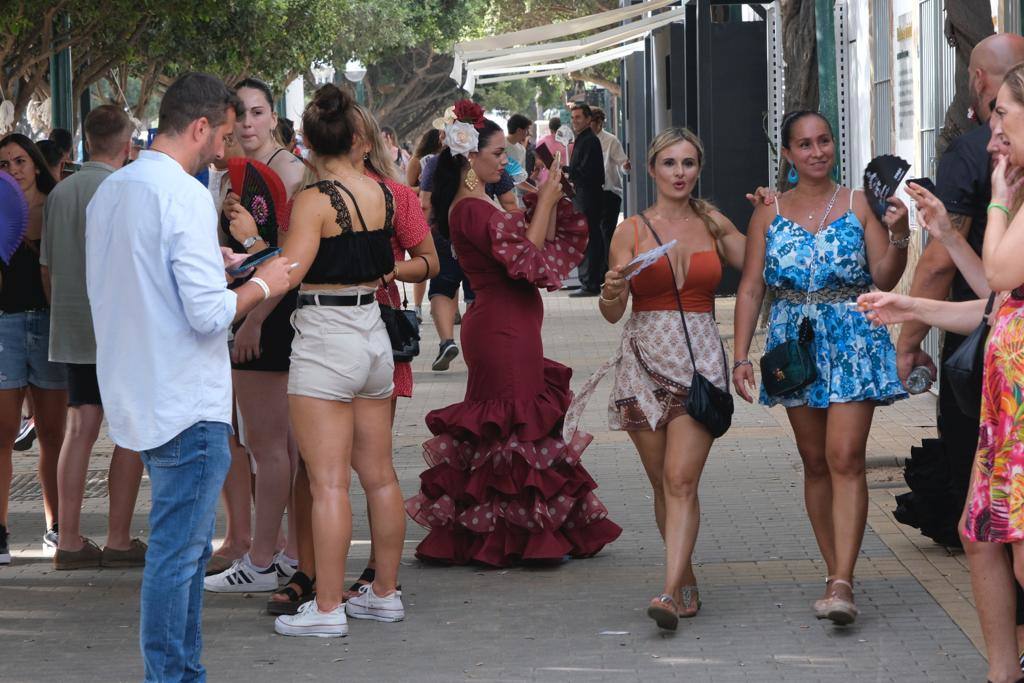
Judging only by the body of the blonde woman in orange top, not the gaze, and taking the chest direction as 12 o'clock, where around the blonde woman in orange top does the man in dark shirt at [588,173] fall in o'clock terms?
The man in dark shirt is roughly at 6 o'clock from the blonde woman in orange top.

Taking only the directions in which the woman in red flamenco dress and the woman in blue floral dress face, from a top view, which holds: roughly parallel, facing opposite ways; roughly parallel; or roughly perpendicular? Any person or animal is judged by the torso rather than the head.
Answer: roughly perpendicular

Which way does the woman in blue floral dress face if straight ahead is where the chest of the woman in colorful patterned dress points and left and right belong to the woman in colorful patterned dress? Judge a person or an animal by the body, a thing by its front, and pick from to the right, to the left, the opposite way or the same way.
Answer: to the left

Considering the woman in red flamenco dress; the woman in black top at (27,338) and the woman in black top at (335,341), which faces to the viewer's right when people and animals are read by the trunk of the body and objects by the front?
the woman in red flamenco dress

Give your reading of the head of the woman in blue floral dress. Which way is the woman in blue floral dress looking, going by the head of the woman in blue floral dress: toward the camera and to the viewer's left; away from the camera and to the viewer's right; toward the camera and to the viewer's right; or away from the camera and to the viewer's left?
toward the camera and to the viewer's right

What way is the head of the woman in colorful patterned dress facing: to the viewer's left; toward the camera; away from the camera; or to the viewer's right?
to the viewer's left

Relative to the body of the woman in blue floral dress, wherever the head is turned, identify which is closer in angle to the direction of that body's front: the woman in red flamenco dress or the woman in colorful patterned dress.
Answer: the woman in colorful patterned dress

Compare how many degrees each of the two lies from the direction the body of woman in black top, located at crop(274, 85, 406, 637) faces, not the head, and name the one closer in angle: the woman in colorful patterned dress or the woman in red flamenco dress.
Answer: the woman in red flamenco dress

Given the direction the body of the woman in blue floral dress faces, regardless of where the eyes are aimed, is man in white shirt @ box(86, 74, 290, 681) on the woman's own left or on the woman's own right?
on the woman's own right

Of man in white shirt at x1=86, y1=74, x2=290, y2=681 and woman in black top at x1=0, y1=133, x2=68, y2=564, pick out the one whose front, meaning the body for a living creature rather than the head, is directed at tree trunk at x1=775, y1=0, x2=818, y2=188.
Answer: the man in white shirt

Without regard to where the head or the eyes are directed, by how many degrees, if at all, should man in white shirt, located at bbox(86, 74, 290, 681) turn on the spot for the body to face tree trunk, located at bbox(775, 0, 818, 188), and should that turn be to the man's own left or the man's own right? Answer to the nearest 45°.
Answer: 0° — they already face it

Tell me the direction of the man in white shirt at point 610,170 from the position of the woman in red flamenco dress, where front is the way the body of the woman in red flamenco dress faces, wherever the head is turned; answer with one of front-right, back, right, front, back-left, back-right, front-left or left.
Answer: left

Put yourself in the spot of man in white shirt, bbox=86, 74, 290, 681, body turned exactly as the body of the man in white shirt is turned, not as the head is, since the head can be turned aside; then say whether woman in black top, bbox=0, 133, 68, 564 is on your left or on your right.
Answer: on your left
